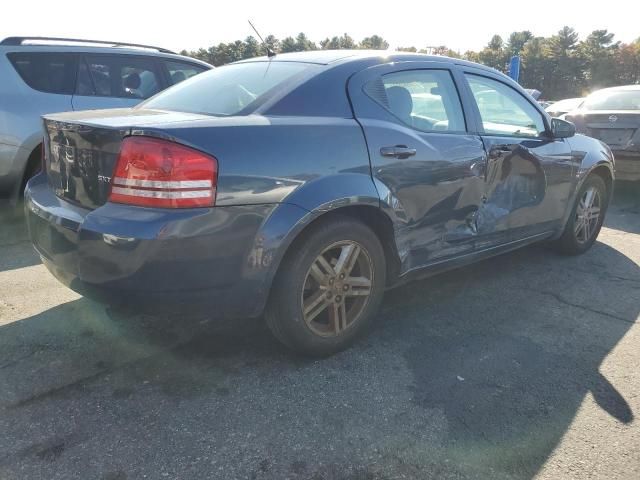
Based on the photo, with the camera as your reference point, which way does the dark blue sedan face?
facing away from the viewer and to the right of the viewer

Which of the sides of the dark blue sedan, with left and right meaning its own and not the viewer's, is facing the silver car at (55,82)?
left
